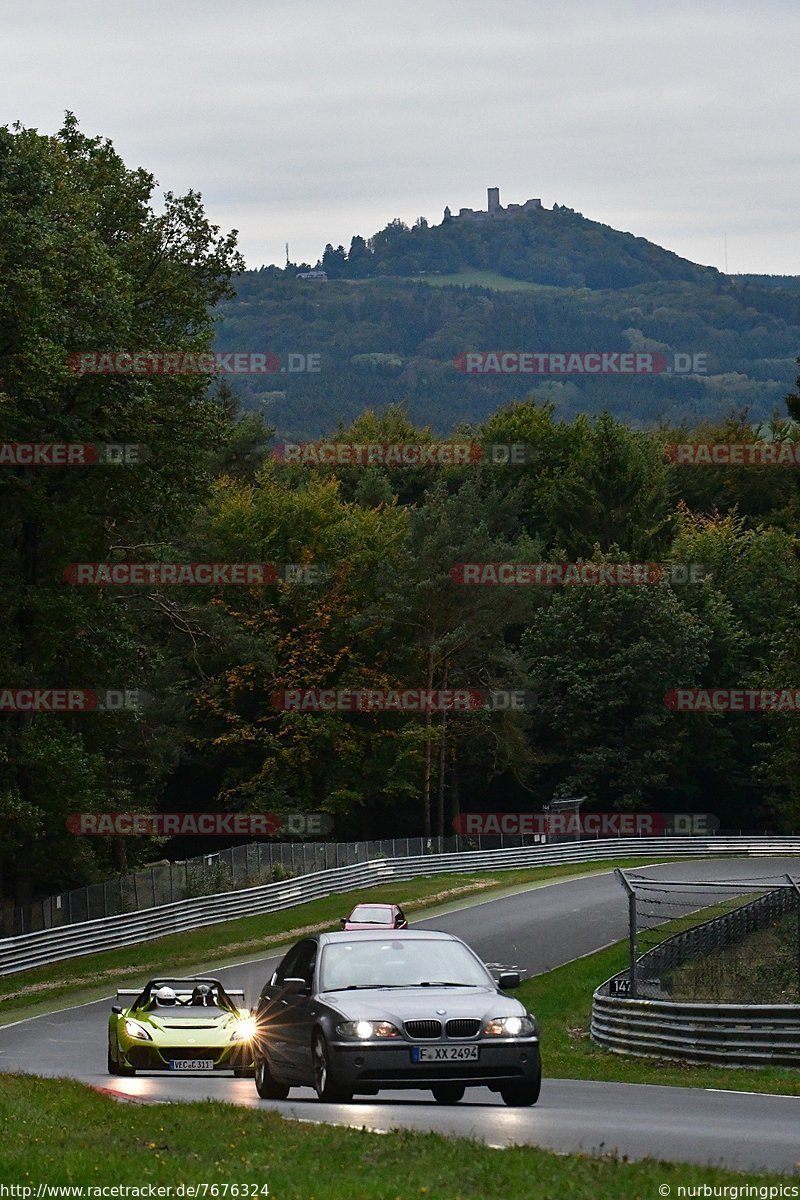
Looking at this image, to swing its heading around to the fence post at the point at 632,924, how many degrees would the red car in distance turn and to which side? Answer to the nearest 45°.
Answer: approximately 45° to its left

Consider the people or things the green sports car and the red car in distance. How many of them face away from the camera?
0

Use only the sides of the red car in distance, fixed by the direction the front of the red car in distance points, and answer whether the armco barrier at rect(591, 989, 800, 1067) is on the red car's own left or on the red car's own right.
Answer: on the red car's own left

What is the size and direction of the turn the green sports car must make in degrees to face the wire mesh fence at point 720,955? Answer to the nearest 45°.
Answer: approximately 135° to its left

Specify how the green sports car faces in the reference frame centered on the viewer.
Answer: facing the viewer

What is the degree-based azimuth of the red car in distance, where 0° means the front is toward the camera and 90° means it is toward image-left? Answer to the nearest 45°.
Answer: approximately 45°

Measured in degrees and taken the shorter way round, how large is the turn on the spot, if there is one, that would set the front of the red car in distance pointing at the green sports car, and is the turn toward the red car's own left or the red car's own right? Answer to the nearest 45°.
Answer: approximately 45° to the red car's own left

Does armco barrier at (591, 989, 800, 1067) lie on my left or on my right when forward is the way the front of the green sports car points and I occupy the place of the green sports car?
on my left

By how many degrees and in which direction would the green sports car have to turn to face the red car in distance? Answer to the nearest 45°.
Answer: approximately 180°
